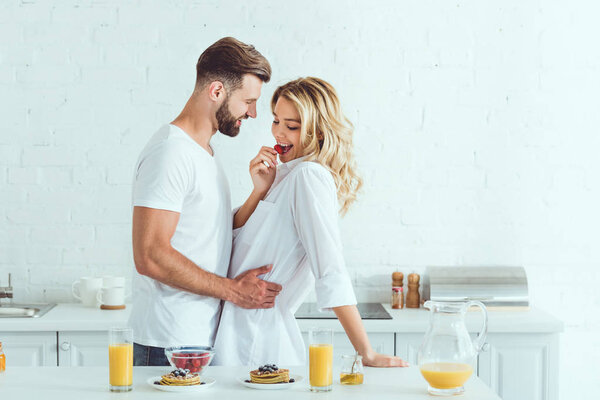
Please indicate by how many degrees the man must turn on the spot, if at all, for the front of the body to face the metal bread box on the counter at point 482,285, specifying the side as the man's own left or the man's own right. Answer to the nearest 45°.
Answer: approximately 45° to the man's own left

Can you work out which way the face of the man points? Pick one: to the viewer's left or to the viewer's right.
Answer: to the viewer's right

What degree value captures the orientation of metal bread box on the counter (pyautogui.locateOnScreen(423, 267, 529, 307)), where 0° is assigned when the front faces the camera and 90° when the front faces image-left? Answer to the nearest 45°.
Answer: approximately 0°

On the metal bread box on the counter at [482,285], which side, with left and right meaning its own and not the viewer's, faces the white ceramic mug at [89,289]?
right

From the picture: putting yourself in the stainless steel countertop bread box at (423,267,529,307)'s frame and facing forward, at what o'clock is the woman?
The woman is roughly at 1 o'clock from the stainless steel countertop bread box.

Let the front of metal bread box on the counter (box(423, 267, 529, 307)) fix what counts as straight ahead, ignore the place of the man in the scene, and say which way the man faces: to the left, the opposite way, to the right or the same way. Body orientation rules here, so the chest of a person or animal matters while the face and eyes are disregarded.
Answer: to the left

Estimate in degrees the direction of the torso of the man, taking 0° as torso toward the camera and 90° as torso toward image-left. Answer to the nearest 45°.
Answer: approximately 270°

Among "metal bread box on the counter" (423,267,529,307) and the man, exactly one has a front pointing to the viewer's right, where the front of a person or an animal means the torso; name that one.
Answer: the man

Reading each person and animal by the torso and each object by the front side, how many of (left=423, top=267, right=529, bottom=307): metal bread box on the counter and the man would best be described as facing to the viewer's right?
1

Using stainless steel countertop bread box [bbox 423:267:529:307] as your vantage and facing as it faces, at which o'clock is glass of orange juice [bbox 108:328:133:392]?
The glass of orange juice is roughly at 1 o'clock from the stainless steel countertop bread box.
